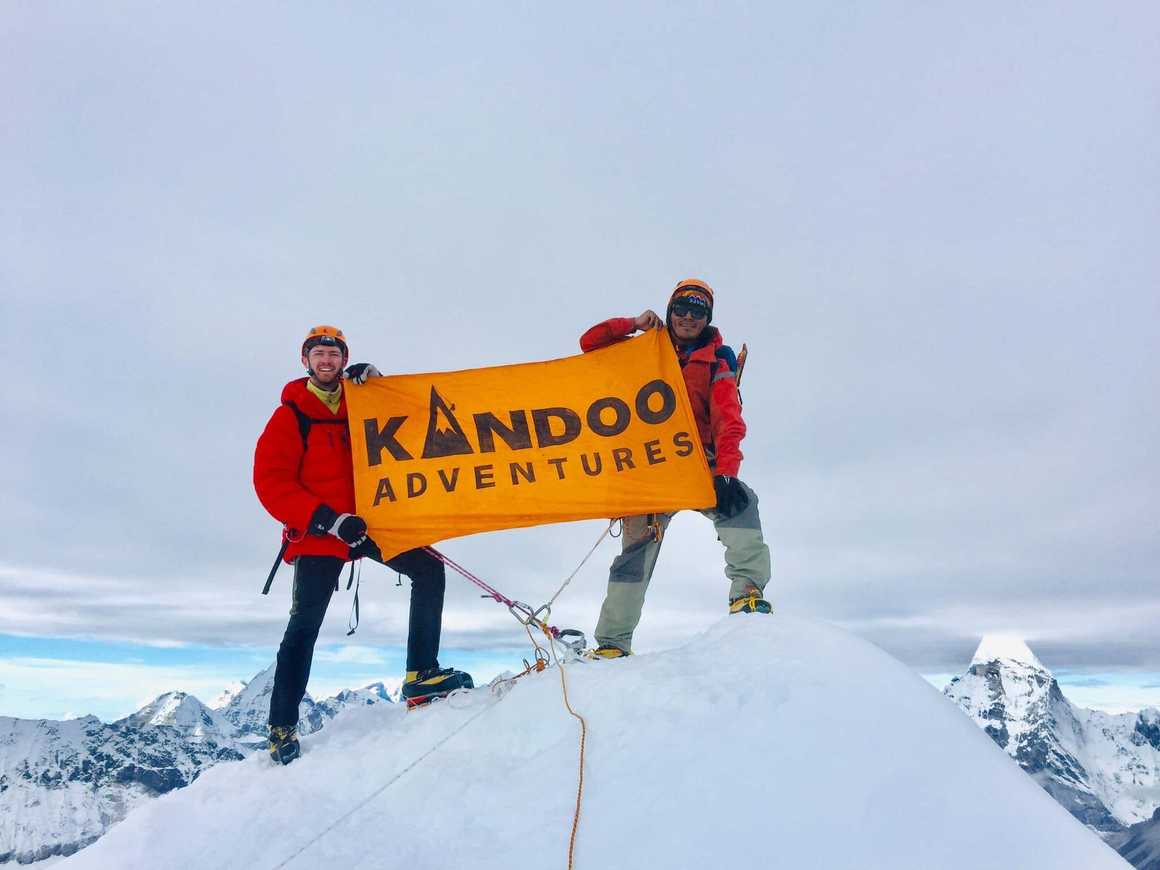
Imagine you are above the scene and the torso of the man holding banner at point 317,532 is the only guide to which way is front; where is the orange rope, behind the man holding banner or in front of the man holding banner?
in front

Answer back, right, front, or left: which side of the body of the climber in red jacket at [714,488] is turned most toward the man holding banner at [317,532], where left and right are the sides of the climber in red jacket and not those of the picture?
right

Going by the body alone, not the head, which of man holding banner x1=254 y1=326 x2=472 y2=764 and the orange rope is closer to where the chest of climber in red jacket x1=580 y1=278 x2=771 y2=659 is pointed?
the orange rope

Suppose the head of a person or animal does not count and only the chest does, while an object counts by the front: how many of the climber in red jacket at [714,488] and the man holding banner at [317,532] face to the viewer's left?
0

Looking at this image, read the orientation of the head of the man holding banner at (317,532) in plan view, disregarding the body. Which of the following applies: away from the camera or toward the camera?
toward the camera

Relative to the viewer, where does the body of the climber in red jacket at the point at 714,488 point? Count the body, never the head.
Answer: toward the camera
